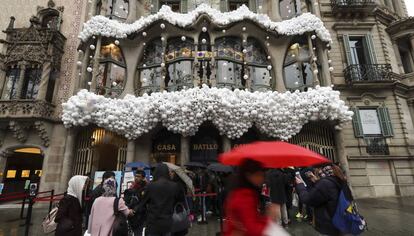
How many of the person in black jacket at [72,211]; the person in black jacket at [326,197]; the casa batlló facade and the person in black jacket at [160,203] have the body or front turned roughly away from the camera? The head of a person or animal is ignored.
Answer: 1

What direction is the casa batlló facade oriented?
toward the camera

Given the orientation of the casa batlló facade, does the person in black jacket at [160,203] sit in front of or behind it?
in front

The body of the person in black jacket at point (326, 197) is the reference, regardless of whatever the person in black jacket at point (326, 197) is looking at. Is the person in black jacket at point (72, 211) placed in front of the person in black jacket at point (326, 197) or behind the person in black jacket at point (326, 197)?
in front

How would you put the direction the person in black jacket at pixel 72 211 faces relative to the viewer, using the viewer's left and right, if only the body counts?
facing to the right of the viewer

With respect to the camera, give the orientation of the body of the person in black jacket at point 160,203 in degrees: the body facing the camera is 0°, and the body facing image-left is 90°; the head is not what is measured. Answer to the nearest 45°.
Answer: approximately 180°

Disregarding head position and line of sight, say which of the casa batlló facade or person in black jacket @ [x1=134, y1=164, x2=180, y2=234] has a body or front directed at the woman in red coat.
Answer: the casa batlló facade
